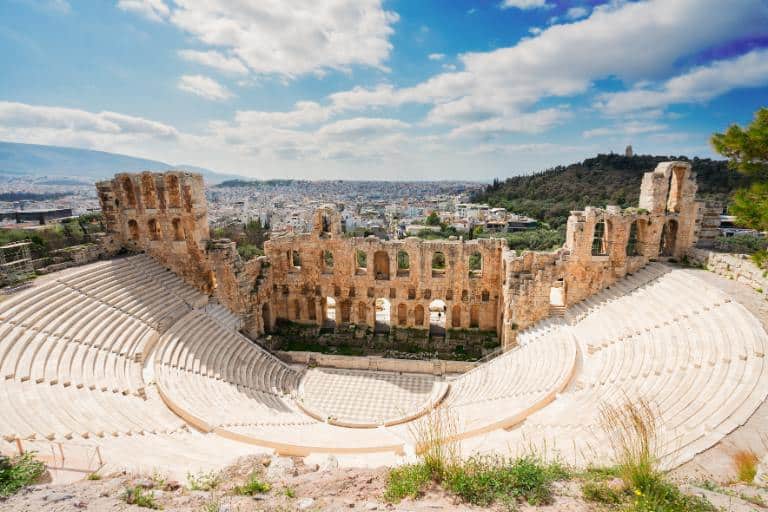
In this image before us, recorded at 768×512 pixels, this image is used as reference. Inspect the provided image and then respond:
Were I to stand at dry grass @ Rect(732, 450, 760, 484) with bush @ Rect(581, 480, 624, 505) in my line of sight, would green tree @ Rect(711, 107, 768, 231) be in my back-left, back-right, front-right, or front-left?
back-right

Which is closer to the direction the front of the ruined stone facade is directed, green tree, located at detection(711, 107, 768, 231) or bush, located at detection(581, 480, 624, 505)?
the bush

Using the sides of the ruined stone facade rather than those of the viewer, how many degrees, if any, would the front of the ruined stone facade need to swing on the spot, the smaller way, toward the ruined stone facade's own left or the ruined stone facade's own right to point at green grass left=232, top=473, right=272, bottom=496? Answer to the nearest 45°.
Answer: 0° — it already faces it

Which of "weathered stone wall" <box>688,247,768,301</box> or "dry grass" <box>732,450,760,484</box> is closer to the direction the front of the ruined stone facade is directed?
the dry grass

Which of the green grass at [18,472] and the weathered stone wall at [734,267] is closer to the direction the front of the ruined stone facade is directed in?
the green grass

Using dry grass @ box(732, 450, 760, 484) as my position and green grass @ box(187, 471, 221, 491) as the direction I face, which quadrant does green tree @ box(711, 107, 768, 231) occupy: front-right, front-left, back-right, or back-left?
back-right

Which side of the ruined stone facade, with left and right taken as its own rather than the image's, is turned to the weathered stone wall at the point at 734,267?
left

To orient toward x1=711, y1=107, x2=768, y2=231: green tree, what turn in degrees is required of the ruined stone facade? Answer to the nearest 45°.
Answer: approximately 45° to its left

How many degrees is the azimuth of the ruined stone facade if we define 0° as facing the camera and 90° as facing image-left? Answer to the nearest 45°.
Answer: approximately 0°
